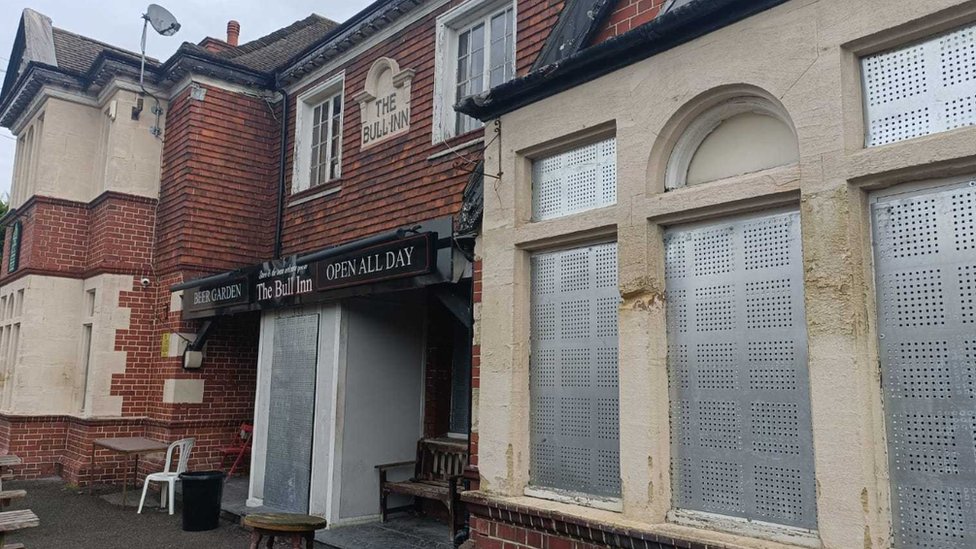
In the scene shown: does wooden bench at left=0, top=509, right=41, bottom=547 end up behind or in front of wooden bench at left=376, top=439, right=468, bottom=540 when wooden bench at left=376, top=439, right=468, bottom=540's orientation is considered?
in front

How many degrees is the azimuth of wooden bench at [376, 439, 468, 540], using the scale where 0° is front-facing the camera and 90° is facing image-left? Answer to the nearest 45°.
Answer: approximately 45°

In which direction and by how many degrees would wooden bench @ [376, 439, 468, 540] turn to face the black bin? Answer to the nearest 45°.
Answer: approximately 45° to its right

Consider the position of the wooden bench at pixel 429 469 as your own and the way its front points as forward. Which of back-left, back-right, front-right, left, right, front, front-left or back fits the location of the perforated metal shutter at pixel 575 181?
front-left

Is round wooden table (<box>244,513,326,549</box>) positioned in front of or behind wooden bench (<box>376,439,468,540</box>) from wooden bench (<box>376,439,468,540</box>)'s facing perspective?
in front

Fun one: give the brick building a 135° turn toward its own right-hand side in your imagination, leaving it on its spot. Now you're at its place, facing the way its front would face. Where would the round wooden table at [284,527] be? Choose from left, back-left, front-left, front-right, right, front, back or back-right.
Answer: back

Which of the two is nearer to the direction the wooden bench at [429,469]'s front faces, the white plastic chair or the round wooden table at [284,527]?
the round wooden table

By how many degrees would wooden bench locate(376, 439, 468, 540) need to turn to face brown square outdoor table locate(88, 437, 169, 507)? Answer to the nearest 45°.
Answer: approximately 90° to its right
